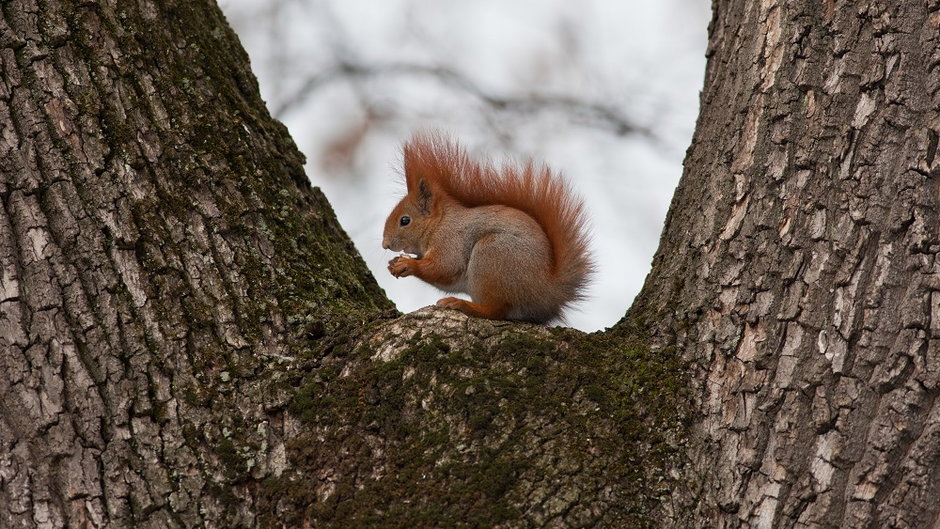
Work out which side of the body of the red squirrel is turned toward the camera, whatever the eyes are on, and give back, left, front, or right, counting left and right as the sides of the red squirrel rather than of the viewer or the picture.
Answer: left
